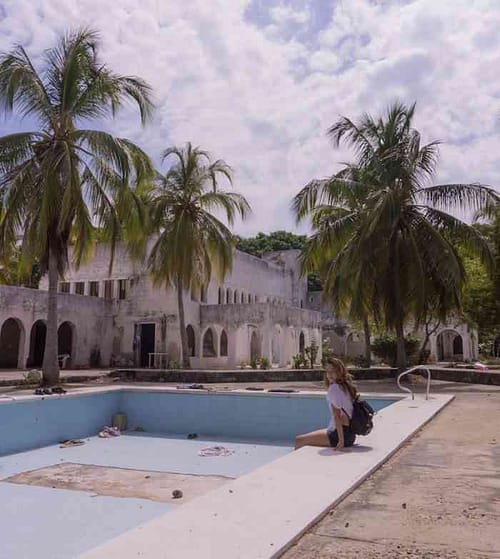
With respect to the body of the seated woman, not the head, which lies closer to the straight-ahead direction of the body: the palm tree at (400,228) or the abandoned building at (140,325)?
the abandoned building

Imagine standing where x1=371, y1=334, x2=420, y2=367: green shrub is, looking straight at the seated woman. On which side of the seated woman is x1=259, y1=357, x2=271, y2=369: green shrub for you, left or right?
right

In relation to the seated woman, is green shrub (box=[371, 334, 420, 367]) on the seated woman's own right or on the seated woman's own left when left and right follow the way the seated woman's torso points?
on the seated woman's own right

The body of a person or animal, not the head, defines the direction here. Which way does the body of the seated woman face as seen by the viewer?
to the viewer's left

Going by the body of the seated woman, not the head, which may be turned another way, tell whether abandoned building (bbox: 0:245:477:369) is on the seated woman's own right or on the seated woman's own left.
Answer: on the seated woman's own right

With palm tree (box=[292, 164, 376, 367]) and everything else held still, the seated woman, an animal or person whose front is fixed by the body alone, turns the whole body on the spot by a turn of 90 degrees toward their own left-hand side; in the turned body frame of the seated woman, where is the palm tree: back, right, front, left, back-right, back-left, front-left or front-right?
back

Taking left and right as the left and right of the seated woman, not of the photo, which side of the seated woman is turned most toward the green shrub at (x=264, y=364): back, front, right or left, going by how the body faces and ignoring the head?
right

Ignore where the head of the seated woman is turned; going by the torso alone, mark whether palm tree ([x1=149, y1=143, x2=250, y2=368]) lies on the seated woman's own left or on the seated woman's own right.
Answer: on the seated woman's own right
